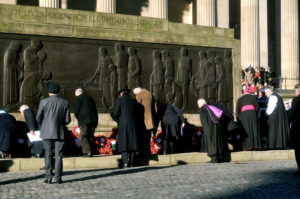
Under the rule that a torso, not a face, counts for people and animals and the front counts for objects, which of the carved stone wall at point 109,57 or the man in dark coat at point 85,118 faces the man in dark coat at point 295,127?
the carved stone wall

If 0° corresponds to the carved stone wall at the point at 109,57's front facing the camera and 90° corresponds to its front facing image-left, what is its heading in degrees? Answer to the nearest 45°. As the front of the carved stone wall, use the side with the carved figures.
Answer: approximately 315°

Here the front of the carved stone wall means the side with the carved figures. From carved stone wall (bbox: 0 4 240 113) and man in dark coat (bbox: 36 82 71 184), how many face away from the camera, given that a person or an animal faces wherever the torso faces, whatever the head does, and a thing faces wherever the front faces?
1

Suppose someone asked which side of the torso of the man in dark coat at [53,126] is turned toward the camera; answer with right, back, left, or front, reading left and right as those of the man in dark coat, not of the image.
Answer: back

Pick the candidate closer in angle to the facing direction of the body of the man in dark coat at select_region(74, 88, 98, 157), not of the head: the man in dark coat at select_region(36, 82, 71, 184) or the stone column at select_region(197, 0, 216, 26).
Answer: the stone column

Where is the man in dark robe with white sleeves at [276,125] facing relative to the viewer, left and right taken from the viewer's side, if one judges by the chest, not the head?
facing away from the viewer and to the left of the viewer

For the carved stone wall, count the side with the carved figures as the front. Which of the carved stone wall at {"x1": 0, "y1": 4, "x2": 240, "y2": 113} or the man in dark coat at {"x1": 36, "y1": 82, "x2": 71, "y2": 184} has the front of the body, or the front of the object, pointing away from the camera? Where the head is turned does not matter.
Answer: the man in dark coat

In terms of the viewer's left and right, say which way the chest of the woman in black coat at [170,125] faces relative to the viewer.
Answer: facing away from the viewer and to the left of the viewer

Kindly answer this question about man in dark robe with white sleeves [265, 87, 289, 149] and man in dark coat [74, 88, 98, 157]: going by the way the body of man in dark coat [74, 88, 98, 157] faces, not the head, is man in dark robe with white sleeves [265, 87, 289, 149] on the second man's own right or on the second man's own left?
on the second man's own right

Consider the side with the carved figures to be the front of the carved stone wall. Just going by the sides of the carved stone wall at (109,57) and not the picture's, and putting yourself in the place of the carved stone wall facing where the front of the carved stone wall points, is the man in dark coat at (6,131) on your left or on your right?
on your right
